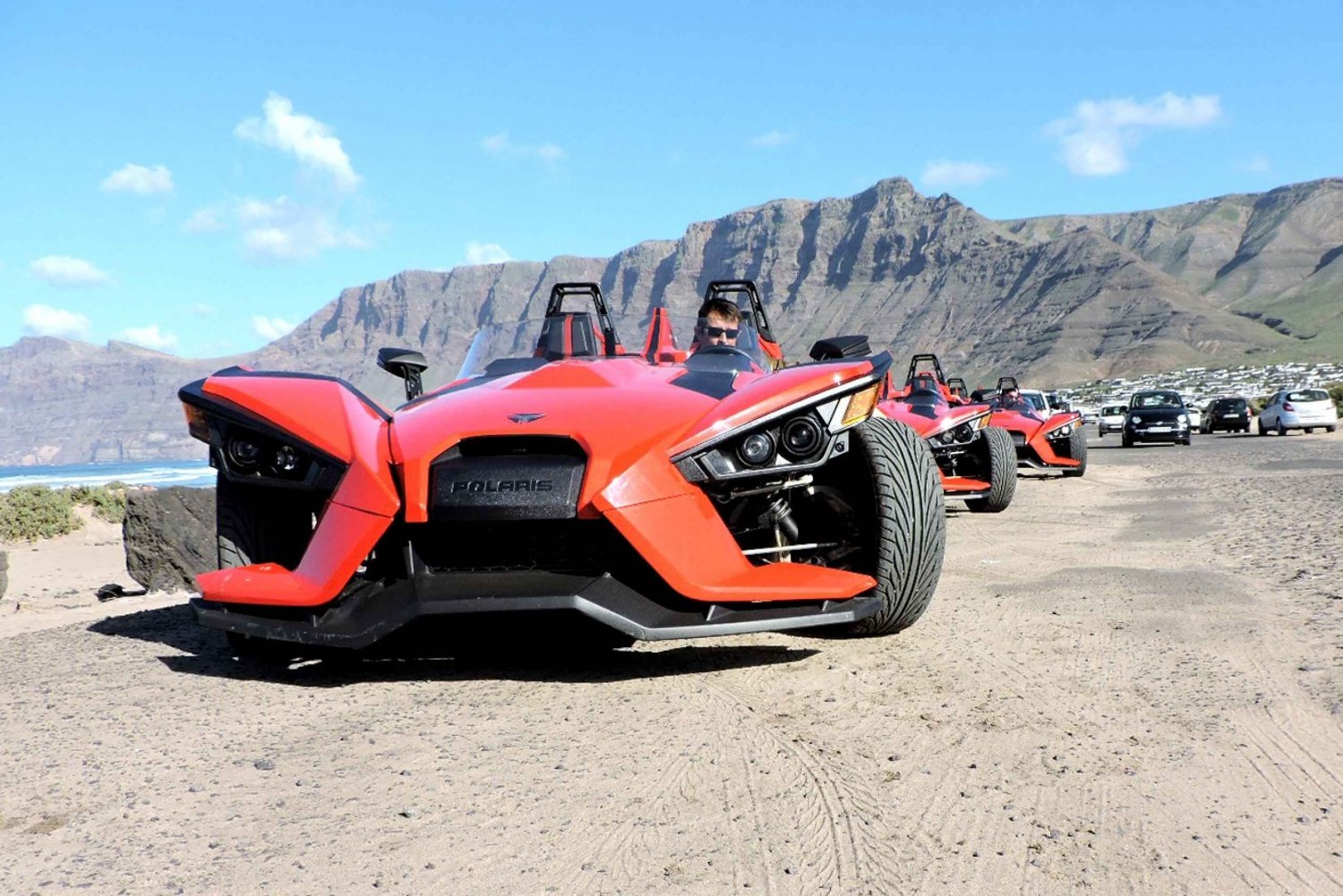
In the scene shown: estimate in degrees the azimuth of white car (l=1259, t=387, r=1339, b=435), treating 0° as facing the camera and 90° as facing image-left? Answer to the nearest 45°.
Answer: approximately 135°

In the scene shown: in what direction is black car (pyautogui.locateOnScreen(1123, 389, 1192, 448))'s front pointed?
toward the camera

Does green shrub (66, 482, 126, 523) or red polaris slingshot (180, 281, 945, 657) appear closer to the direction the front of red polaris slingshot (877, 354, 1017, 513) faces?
the red polaris slingshot

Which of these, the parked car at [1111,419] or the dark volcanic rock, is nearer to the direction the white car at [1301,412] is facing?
the parked car

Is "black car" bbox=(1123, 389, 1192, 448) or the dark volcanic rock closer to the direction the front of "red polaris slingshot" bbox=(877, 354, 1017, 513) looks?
the dark volcanic rock

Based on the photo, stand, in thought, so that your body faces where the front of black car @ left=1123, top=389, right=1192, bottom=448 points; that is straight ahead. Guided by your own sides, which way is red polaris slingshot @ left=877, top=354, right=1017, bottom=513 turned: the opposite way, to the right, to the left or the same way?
the same way

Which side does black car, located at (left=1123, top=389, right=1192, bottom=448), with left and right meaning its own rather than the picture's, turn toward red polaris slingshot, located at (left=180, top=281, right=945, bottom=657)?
front

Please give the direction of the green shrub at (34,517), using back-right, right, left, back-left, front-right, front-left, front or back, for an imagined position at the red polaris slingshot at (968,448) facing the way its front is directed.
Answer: right

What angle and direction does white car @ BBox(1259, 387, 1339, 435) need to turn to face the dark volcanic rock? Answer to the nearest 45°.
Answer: approximately 135° to its left

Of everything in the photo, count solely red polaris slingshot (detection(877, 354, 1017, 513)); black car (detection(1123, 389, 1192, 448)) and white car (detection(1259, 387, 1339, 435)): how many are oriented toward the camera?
2

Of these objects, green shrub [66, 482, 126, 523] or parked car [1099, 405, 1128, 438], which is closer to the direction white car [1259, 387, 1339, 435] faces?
the parked car

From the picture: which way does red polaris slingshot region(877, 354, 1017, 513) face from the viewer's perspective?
toward the camera

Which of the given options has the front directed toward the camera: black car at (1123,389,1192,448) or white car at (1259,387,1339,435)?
the black car
